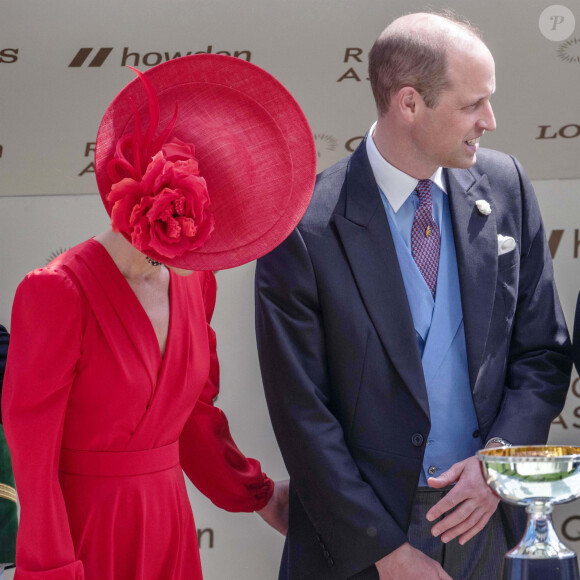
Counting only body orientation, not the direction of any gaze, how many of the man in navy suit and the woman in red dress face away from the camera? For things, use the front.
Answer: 0

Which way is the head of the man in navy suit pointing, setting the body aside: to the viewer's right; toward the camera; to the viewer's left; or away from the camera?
to the viewer's right

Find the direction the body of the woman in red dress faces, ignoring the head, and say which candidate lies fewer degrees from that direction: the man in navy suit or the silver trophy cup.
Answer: the silver trophy cup

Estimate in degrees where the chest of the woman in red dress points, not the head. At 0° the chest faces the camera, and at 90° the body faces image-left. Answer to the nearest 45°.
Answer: approximately 315°

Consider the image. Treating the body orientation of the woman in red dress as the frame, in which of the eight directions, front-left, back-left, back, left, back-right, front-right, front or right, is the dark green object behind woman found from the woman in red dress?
back

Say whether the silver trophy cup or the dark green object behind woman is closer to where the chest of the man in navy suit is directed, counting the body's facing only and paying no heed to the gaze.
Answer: the silver trophy cup

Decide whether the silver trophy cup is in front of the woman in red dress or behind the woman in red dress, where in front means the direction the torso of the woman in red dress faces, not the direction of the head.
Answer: in front

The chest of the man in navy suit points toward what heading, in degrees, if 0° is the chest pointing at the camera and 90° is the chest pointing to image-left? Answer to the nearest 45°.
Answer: approximately 315°

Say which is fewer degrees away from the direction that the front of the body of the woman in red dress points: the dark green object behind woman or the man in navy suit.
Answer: the man in navy suit

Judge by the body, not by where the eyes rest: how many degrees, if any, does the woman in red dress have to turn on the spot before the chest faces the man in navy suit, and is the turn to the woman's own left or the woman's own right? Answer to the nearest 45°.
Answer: approximately 45° to the woman's own left

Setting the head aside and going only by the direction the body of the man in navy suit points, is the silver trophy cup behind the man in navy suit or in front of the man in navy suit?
in front
